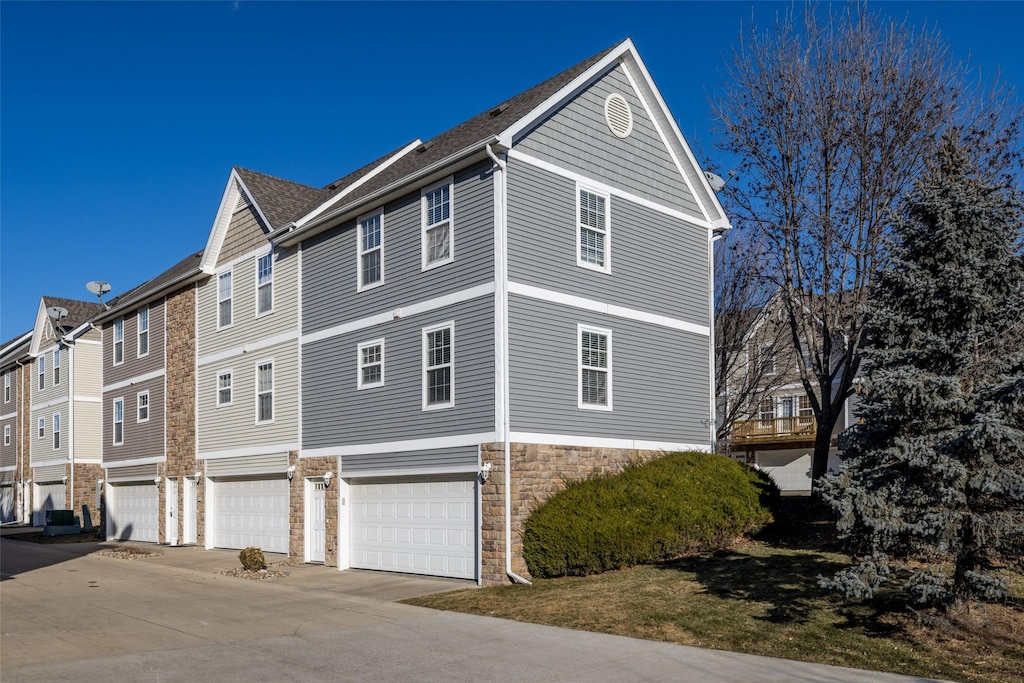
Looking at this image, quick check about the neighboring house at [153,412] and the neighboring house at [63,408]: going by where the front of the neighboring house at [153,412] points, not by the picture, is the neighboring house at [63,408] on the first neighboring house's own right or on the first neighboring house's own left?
on the first neighboring house's own right

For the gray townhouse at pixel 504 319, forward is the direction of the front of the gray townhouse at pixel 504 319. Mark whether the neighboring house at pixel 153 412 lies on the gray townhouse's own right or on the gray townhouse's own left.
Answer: on the gray townhouse's own right

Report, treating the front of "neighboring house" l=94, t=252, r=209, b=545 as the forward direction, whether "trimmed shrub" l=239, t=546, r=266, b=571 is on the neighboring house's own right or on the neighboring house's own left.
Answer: on the neighboring house's own left

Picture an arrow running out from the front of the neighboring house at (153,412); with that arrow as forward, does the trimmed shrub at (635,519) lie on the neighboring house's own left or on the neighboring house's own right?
on the neighboring house's own left

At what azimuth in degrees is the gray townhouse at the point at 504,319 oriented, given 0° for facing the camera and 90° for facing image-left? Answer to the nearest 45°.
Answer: approximately 45°

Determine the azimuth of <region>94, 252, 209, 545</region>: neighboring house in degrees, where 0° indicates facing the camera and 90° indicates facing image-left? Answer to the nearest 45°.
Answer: approximately 45°
